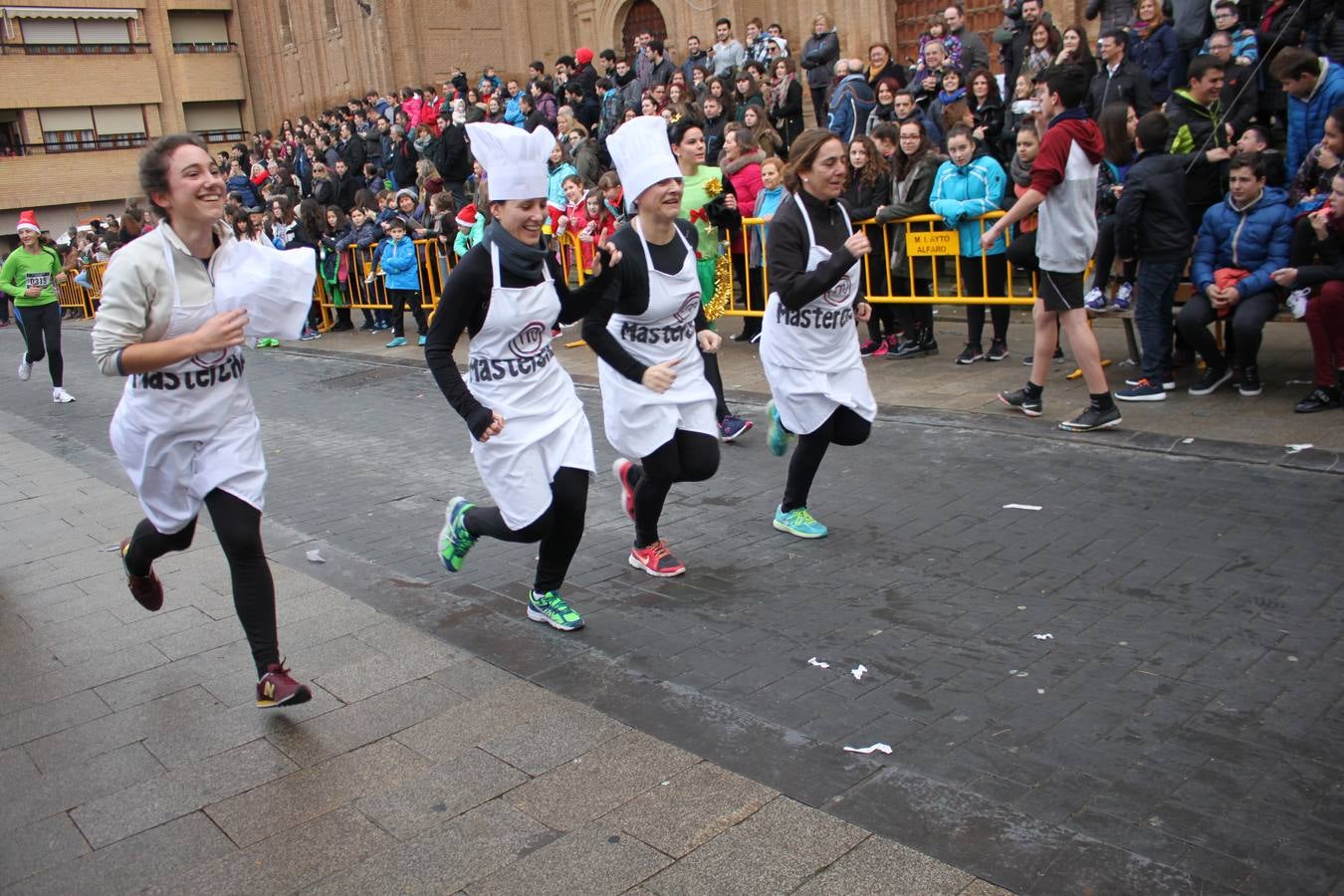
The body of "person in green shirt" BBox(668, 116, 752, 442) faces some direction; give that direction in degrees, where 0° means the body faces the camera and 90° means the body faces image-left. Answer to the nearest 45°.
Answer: approximately 315°

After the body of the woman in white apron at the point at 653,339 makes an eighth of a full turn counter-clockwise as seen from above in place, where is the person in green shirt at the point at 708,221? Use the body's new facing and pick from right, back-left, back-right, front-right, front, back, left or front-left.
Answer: left

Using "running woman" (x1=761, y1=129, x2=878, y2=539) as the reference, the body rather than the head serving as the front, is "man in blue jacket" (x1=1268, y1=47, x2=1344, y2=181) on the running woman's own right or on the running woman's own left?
on the running woman's own left

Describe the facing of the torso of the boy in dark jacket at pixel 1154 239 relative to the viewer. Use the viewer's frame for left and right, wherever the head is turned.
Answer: facing away from the viewer and to the left of the viewer

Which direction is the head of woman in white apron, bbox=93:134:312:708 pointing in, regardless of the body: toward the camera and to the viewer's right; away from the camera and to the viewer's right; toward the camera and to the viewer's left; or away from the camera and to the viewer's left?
toward the camera and to the viewer's right

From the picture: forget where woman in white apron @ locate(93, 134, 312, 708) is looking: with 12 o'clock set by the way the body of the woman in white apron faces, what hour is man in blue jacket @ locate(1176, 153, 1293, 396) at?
The man in blue jacket is roughly at 10 o'clock from the woman in white apron.

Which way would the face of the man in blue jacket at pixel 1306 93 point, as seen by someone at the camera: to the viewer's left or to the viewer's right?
to the viewer's left
